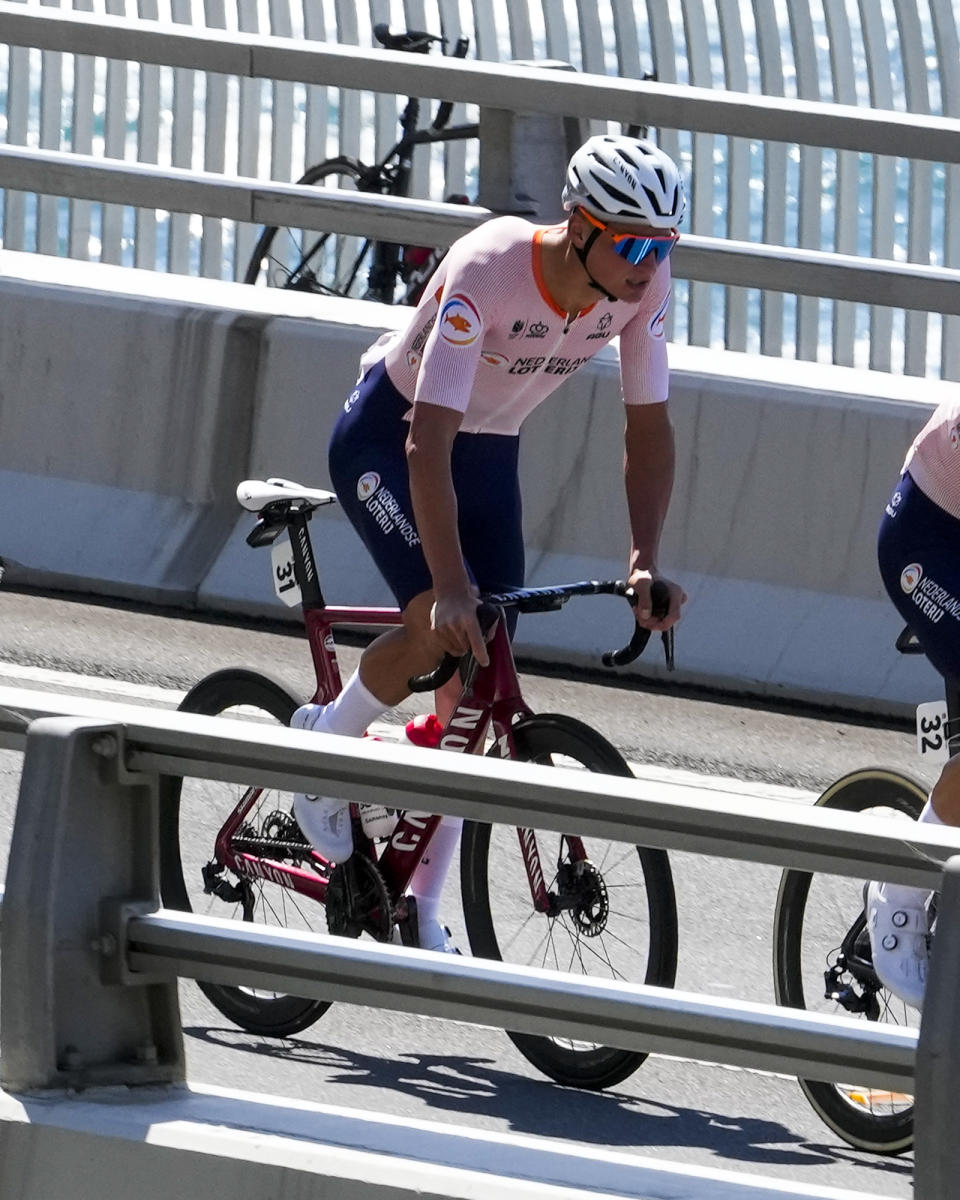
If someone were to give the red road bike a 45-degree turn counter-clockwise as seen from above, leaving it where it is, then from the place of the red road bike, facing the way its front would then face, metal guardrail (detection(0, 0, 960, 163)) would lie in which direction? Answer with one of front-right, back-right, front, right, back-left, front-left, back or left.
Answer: left

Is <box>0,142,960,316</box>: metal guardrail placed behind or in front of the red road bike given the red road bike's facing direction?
behind

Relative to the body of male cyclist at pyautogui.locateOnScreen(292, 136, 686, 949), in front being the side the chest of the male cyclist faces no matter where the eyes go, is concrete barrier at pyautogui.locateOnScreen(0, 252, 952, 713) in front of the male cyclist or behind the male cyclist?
behind

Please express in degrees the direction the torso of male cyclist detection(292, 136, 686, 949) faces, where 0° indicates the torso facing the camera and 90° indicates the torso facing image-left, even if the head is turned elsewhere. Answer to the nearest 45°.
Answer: approximately 315°

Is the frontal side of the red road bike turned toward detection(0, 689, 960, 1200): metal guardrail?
no

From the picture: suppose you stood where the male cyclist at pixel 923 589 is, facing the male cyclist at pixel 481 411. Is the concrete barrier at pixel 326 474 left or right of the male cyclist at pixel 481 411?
right

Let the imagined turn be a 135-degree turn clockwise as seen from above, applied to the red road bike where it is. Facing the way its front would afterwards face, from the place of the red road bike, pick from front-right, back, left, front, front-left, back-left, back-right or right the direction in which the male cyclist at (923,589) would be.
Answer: back

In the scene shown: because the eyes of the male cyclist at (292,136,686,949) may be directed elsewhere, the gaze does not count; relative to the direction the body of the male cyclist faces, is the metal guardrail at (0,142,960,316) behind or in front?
behind

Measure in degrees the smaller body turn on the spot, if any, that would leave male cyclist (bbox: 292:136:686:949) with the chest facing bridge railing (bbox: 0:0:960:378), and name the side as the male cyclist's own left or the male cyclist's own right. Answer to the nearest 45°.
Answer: approximately 135° to the male cyclist's own left

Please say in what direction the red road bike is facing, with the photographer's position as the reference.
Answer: facing the viewer and to the right of the viewer

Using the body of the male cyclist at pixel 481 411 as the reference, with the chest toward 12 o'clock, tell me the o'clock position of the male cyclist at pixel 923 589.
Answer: the male cyclist at pixel 923 589 is roughly at 11 o'clock from the male cyclist at pixel 481 411.

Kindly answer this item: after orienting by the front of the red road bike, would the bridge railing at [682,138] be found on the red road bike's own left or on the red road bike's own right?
on the red road bike's own left

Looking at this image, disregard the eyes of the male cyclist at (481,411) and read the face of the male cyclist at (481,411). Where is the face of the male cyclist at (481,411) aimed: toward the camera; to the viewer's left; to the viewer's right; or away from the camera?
to the viewer's right
